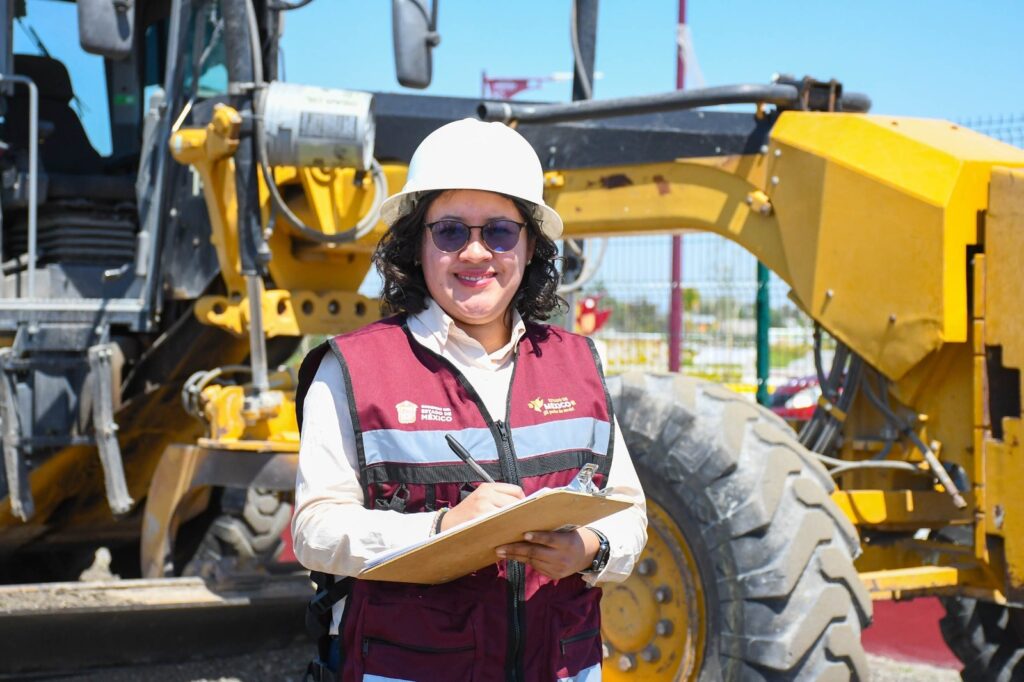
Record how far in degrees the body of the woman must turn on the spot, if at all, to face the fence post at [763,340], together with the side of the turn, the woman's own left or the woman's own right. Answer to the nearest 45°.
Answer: approximately 180°

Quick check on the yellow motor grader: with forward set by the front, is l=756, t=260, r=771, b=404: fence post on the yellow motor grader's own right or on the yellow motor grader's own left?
on the yellow motor grader's own left

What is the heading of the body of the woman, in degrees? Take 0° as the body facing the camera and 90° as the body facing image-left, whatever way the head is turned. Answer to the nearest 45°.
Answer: approximately 0°

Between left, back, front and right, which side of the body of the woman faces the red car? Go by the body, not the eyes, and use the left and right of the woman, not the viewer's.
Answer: back

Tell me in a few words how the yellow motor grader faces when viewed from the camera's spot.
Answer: facing the viewer and to the right of the viewer

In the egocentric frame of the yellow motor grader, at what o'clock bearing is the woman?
The woman is roughly at 2 o'clock from the yellow motor grader.

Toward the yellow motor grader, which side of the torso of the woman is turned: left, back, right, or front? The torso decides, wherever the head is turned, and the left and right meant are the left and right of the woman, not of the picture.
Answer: back

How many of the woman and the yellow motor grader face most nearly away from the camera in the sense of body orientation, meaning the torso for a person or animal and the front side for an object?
0
